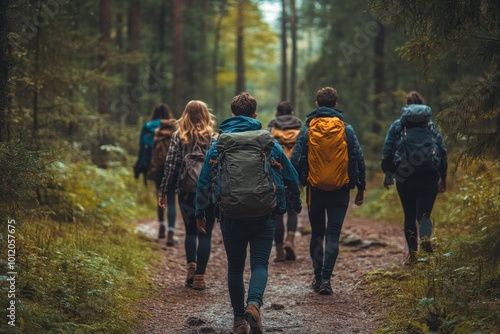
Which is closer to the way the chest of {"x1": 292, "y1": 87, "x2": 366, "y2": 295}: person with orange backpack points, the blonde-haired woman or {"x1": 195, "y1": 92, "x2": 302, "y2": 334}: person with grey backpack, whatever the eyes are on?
the blonde-haired woman

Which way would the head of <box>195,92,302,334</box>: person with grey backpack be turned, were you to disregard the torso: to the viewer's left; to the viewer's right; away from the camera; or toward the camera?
away from the camera

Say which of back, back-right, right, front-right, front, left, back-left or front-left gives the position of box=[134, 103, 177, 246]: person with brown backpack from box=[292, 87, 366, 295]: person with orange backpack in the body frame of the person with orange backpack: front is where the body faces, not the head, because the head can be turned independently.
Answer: front-left

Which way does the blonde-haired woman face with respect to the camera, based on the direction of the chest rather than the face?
away from the camera

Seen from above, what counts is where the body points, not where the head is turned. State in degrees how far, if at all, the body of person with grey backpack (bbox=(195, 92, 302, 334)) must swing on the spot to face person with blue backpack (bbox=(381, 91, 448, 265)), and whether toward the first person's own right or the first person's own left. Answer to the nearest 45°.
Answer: approximately 45° to the first person's own right

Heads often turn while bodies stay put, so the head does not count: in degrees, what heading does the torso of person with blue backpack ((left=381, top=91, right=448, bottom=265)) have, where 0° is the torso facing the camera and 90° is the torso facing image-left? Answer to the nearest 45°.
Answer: approximately 180°

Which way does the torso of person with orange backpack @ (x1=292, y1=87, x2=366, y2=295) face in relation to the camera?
away from the camera

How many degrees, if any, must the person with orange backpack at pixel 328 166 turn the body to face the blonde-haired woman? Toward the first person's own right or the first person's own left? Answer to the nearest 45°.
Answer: approximately 90° to the first person's own left

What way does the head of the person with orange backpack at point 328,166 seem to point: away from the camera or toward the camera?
away from the camera

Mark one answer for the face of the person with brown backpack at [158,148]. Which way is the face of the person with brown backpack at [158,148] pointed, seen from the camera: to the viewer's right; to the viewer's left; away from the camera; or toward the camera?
away from the camera

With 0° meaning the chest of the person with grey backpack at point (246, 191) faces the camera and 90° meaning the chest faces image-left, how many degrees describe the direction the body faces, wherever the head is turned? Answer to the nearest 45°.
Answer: approximately 180°
